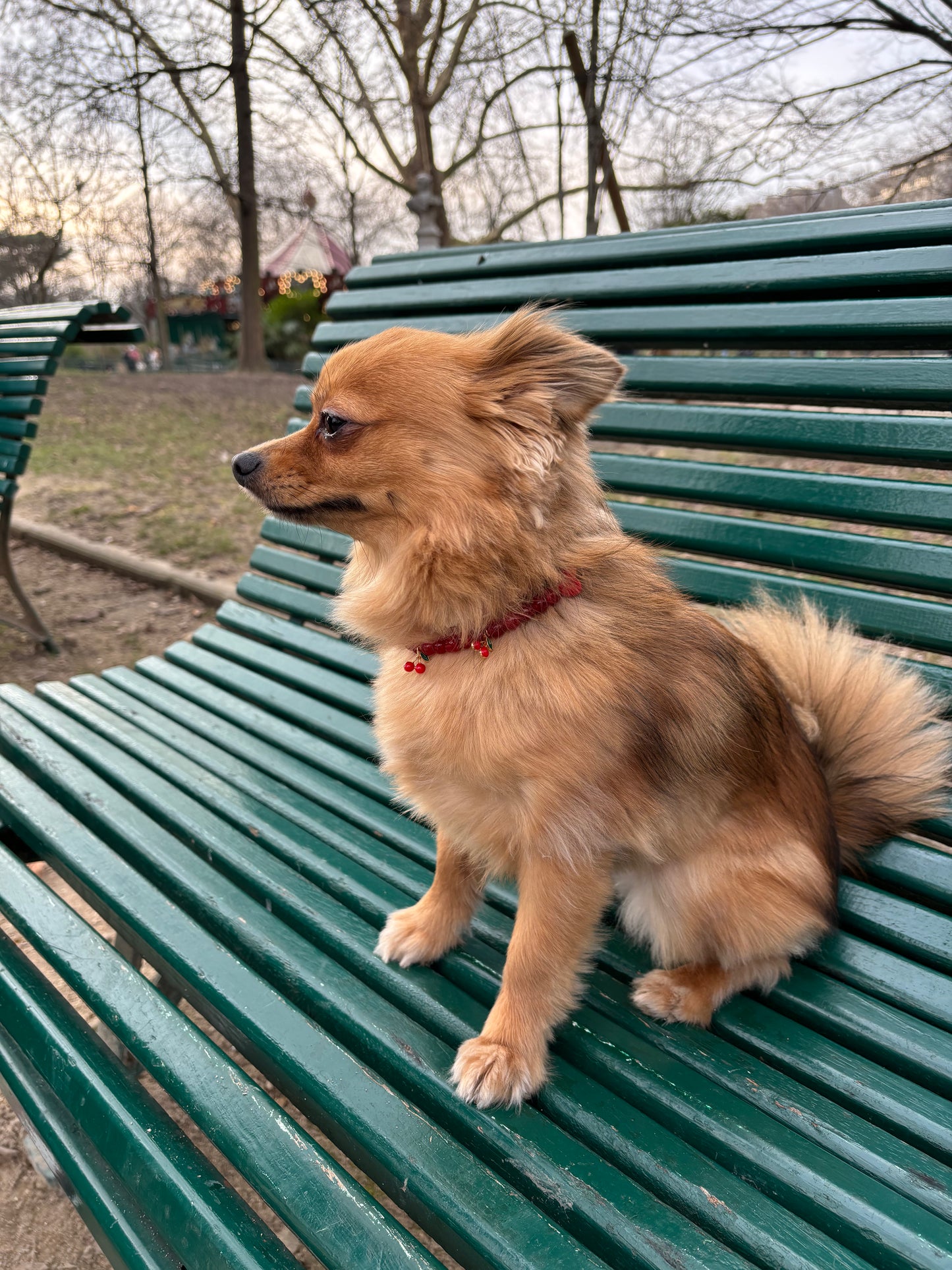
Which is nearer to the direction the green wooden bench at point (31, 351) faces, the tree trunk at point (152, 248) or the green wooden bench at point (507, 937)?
the green wooden bench

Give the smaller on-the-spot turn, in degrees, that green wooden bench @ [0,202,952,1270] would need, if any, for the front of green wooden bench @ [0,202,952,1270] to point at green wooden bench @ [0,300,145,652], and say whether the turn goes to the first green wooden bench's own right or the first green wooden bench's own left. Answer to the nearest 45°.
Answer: approximately 90° to the first green wooden bench's own right
